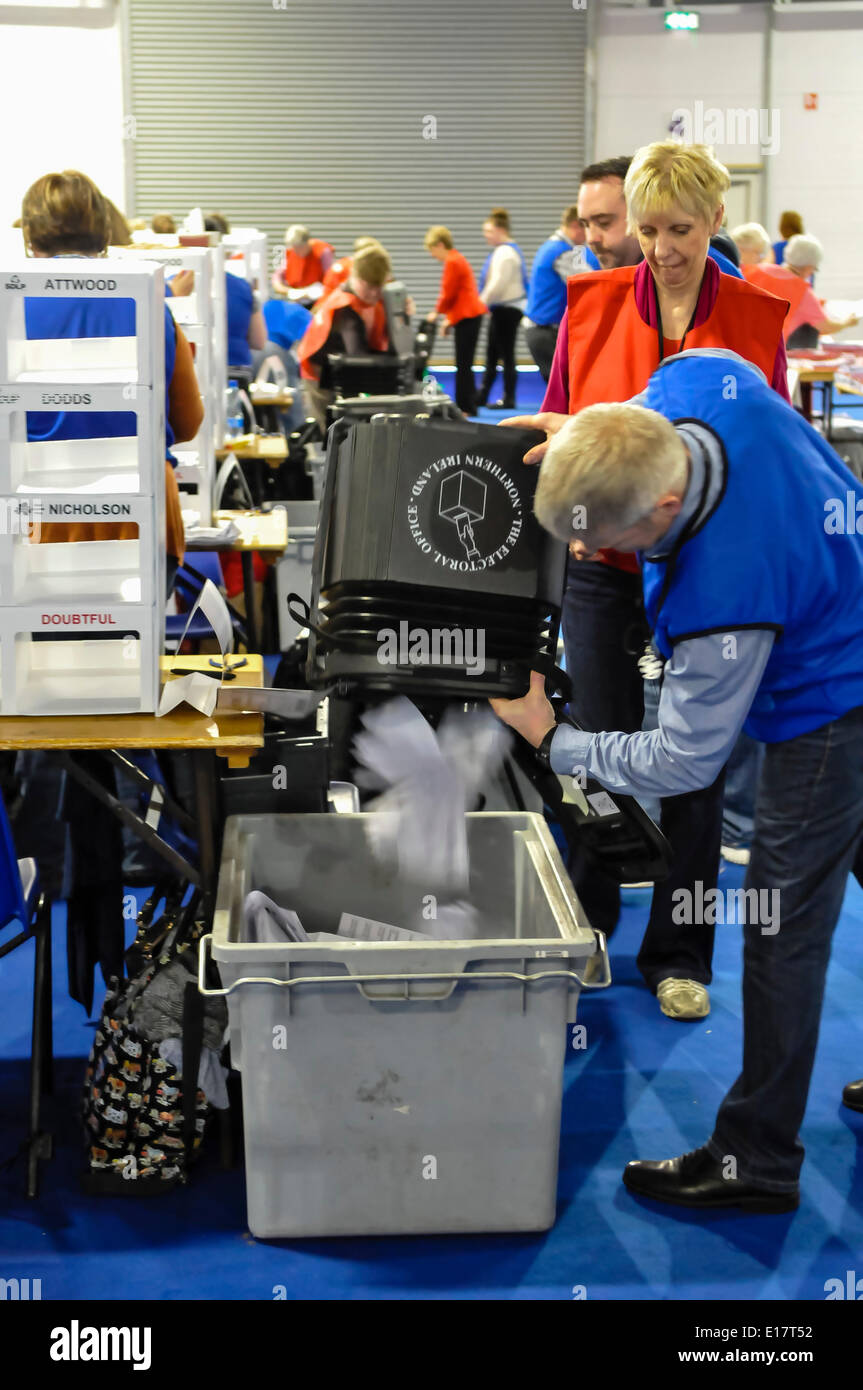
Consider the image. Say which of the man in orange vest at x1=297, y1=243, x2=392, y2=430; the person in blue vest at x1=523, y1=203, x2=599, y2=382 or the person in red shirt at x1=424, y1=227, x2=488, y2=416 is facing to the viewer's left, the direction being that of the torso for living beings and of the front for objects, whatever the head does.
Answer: the person in red shirt

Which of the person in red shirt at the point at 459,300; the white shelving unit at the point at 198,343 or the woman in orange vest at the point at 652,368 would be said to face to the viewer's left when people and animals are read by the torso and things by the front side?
the person in red shirt

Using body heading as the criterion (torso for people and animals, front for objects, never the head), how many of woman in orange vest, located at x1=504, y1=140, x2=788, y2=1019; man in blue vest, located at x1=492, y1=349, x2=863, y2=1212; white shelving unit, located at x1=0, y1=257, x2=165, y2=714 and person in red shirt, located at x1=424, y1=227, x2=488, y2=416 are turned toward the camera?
2

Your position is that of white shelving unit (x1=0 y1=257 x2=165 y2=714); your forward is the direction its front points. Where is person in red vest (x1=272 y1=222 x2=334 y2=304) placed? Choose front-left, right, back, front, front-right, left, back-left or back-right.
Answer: back

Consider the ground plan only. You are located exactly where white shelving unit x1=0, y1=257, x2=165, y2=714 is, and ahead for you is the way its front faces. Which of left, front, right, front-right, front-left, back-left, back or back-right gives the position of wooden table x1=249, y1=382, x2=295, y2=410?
back

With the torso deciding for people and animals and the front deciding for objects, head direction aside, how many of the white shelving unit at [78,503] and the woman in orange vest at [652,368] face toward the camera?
2

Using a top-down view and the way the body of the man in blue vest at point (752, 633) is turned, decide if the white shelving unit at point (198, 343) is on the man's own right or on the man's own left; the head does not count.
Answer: on the man's own right
